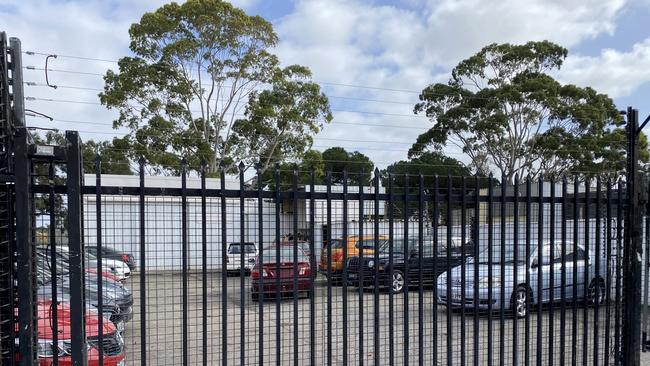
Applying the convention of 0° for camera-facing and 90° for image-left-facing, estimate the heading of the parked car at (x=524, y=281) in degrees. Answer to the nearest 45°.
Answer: approximately 45°

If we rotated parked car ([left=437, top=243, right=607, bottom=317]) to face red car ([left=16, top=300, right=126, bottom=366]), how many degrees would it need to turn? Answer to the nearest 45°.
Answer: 0° — it already faces it

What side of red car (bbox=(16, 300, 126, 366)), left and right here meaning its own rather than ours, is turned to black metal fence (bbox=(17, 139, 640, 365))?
front

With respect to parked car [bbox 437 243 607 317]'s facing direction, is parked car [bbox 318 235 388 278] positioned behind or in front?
in front

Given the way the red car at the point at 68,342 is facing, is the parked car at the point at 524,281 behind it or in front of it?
in front

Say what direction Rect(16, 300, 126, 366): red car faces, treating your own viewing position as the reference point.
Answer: facing the viewer and to the right of the viewer

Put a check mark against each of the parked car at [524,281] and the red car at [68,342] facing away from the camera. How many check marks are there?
0
